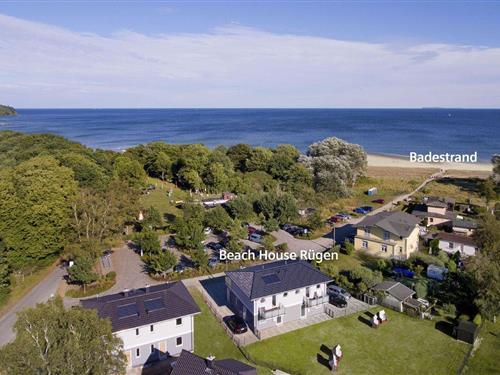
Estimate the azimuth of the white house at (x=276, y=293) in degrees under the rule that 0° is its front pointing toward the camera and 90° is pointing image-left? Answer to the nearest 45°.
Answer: approximately 315°

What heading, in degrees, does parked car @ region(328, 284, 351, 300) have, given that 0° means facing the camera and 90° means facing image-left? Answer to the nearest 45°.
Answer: approximately 315°

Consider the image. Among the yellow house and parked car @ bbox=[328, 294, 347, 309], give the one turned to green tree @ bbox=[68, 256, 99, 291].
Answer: the yellow house

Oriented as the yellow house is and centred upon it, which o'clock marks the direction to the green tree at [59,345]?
The green tree is roughly at 1 o'clock from the yellow house.

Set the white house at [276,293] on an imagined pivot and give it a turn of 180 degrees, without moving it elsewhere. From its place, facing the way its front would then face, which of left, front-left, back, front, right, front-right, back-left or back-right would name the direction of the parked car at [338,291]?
right

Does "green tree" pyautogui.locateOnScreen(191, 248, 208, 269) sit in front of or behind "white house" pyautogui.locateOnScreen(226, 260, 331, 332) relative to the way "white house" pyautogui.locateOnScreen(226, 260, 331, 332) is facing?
behind

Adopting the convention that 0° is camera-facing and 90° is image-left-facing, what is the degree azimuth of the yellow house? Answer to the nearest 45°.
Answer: approximately 45°

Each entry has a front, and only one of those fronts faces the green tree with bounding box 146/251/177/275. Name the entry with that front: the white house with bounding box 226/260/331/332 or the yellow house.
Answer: the yellow house
